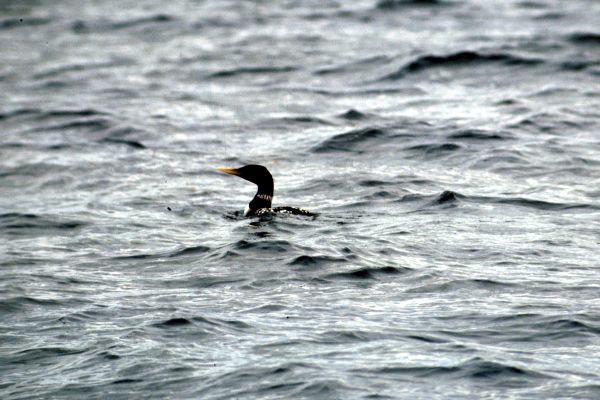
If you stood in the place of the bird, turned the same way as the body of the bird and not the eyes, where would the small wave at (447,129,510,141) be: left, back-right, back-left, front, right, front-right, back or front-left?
back-right

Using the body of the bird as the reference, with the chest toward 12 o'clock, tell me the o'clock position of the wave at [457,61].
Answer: The wave is roughly at 4 o'clock from the bird.

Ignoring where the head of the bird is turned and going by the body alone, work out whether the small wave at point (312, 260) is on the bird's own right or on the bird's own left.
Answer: on the bird's own left

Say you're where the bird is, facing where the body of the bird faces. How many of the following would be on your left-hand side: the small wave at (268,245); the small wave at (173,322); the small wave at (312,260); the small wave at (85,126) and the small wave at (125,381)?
4

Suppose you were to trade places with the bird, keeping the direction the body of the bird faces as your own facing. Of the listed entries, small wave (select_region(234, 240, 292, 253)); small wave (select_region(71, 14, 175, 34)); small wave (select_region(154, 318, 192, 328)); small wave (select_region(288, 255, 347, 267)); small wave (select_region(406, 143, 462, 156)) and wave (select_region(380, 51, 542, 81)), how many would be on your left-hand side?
3

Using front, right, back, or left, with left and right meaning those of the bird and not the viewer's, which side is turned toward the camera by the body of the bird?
left

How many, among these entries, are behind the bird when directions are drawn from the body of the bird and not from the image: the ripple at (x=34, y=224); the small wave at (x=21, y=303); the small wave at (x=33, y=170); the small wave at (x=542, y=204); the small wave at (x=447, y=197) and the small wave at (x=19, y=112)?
2

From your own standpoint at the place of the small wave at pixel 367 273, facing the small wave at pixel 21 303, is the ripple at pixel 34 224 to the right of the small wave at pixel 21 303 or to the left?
right

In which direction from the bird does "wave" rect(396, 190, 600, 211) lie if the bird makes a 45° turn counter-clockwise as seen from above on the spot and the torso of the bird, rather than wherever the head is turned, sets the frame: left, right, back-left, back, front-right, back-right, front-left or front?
back-left

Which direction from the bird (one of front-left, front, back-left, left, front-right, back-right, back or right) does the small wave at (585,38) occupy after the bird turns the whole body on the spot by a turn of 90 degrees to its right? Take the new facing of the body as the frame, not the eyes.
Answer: front-right

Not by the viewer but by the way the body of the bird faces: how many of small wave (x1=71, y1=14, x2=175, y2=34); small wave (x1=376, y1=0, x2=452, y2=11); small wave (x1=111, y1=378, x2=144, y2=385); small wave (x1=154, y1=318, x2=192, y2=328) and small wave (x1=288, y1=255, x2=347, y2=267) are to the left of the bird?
3

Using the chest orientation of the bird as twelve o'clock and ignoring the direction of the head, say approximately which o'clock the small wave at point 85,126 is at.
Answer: The small wave is roughly at 2 o'clock from the bird.

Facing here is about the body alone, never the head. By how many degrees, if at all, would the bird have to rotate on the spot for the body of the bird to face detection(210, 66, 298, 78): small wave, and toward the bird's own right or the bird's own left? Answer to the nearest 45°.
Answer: approximately 90° to the bird's own right

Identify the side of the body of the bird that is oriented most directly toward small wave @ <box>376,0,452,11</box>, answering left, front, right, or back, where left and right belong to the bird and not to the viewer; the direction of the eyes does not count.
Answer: right

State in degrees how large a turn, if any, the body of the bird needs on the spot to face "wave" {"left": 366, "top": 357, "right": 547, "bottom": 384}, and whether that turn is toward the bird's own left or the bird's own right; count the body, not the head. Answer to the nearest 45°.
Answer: approximately 90° to the bird's own left
